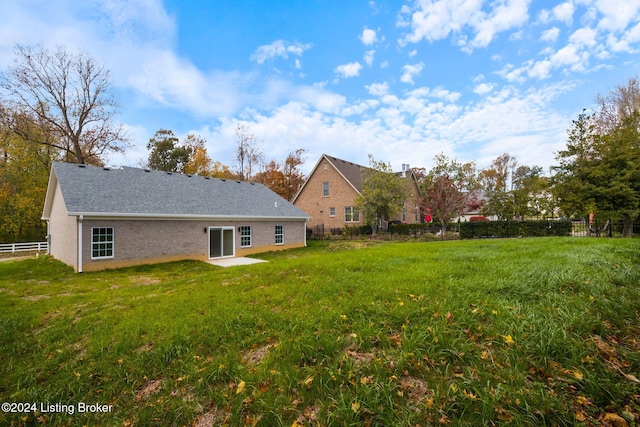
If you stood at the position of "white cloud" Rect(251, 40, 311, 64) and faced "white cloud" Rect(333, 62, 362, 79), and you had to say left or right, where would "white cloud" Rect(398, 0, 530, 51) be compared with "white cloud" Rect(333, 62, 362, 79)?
right

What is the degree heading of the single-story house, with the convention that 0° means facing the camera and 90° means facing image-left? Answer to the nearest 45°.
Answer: approximately 135°
